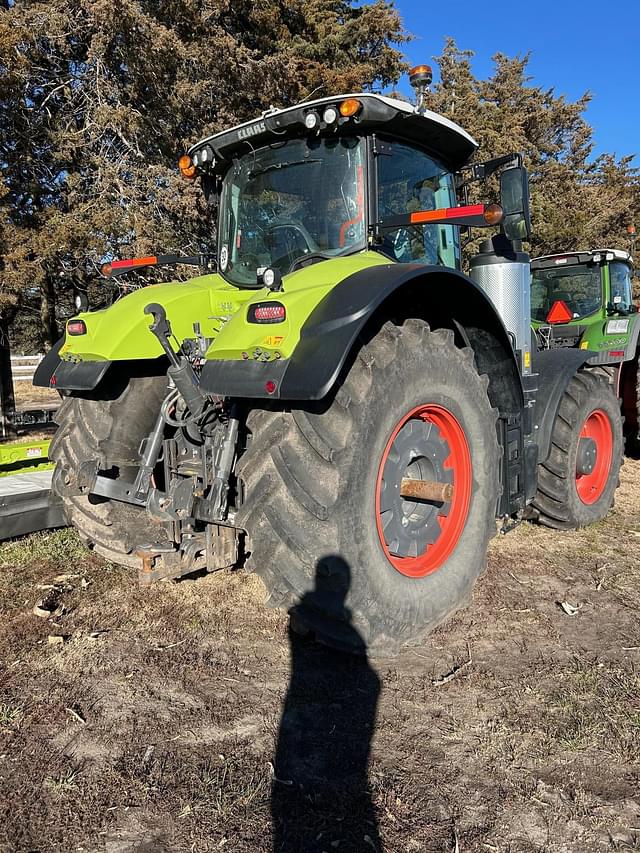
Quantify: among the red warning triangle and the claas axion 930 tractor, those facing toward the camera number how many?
1

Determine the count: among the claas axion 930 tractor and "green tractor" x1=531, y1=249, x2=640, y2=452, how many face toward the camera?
0

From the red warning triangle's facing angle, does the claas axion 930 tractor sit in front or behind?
in front

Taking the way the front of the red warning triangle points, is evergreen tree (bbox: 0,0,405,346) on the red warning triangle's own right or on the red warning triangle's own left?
on the red warning triangle's own right

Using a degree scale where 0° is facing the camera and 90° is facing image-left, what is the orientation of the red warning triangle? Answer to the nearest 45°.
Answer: approximately 0°

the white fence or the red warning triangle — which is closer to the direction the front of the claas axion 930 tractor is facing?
the red warning triangle

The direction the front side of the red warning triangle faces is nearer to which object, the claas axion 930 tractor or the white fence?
the claas axion 930 tractor

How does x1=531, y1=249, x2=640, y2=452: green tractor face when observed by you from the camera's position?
facing away from the viewer and to the right of the viewer

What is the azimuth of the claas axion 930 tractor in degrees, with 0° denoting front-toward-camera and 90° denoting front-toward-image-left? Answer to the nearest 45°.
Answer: approximately 225°

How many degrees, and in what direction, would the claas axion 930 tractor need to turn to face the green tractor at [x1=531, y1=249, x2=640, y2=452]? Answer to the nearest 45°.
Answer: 0° — it already faces it
